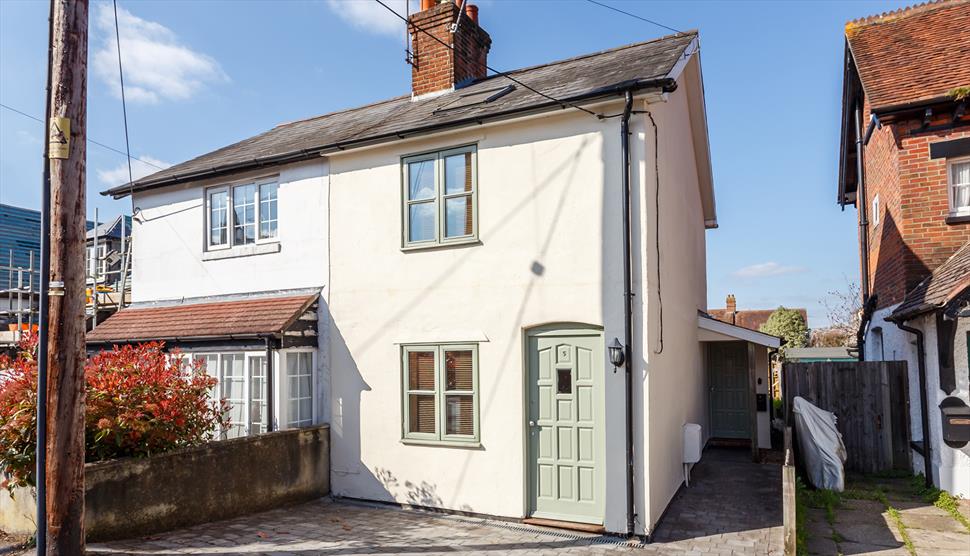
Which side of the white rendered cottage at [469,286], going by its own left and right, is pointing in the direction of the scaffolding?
right

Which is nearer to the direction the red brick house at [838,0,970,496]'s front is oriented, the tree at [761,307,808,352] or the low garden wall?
the low garden wall

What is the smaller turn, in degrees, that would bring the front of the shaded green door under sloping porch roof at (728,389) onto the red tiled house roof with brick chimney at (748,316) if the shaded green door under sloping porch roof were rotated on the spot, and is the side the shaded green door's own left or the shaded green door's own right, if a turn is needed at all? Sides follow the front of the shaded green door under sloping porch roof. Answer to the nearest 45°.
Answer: approximately 180°

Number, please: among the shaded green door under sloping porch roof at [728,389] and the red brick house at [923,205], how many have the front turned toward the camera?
2

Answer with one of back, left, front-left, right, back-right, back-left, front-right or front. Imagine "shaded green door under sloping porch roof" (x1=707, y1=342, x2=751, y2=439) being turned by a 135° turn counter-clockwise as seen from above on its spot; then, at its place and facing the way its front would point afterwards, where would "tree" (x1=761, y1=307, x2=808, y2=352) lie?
front-left

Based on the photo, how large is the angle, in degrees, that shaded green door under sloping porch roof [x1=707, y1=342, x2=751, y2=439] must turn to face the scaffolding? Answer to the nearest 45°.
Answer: approximately 90° to its right

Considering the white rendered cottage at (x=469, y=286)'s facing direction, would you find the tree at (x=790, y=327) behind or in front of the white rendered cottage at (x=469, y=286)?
behind

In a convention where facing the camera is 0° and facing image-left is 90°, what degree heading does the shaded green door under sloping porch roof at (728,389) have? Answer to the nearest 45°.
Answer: approximately 0°
